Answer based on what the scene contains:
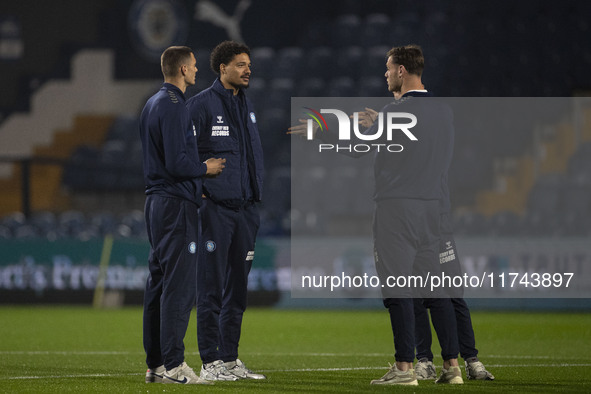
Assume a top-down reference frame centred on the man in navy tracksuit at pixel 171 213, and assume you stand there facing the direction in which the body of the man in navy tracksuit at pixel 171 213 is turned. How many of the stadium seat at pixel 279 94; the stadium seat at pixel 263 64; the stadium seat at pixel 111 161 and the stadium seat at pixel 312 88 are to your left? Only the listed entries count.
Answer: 4

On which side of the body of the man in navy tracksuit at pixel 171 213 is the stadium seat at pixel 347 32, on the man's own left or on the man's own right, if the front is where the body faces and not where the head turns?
on the man's own left

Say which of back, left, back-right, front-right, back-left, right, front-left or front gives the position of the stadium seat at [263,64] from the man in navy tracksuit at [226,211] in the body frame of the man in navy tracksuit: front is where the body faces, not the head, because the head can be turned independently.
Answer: back-left

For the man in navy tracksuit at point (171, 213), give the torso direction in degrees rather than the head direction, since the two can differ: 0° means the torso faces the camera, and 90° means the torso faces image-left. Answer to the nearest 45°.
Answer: approximately 270°

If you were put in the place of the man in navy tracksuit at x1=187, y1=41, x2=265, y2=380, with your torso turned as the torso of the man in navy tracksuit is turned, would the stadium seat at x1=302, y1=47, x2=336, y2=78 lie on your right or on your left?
on your left

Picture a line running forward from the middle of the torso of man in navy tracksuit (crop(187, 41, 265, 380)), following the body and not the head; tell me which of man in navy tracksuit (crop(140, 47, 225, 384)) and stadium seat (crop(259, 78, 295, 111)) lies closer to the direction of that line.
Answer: the man in navy tracksuit

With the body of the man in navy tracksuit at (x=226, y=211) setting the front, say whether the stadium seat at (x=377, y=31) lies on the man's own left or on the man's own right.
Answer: on the man's own left

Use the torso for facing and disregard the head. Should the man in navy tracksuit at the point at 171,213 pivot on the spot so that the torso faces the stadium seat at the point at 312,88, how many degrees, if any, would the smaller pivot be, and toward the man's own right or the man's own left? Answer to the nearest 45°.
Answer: approximately 90° to the man's own left

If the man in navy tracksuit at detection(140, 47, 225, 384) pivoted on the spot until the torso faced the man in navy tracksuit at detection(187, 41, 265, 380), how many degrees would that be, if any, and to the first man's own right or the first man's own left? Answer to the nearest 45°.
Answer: approximately 45° to the first man's own left

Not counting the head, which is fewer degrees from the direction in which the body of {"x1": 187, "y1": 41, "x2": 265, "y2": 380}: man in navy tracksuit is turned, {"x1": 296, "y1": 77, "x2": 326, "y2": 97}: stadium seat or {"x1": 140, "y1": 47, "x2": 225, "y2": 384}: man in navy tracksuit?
the man in navy tracksuit
